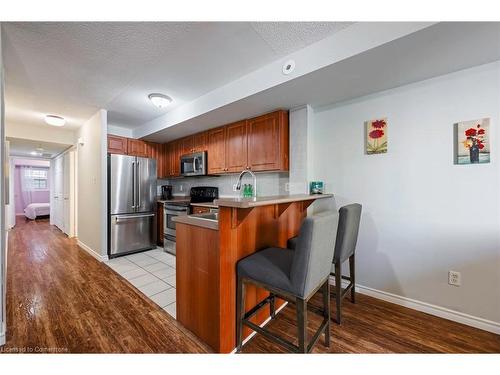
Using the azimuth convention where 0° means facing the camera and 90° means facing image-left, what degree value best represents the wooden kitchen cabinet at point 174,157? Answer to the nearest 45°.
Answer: approximately 45°

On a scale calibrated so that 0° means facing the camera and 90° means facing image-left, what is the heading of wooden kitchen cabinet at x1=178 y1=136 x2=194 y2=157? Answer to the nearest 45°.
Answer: approximately 45°

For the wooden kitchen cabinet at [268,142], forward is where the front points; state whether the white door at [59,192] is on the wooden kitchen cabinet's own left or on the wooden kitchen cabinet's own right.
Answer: on the wooden kitchen cabinet's own right

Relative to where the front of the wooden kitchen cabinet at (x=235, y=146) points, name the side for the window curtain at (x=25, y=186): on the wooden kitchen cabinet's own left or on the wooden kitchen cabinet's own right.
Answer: on the wooden kitchen cabinet's own right

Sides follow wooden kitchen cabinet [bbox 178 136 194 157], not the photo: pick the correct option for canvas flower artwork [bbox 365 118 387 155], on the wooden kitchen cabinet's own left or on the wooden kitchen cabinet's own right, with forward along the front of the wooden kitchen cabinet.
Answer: on the wooden kitchen cabinet's own left

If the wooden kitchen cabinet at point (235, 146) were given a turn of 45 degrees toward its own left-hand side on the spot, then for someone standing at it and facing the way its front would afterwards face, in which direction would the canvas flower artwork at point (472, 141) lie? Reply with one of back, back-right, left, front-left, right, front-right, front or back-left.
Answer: front-left

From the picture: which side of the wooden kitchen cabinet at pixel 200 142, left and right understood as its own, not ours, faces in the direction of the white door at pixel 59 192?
right

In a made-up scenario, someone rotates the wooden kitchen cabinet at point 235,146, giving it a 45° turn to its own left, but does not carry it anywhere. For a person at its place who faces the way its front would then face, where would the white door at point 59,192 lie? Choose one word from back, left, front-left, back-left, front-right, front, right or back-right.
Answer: back-right

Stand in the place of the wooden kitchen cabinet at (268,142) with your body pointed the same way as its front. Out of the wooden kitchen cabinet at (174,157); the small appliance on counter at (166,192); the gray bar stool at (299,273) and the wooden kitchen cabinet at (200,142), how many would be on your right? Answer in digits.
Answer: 3
